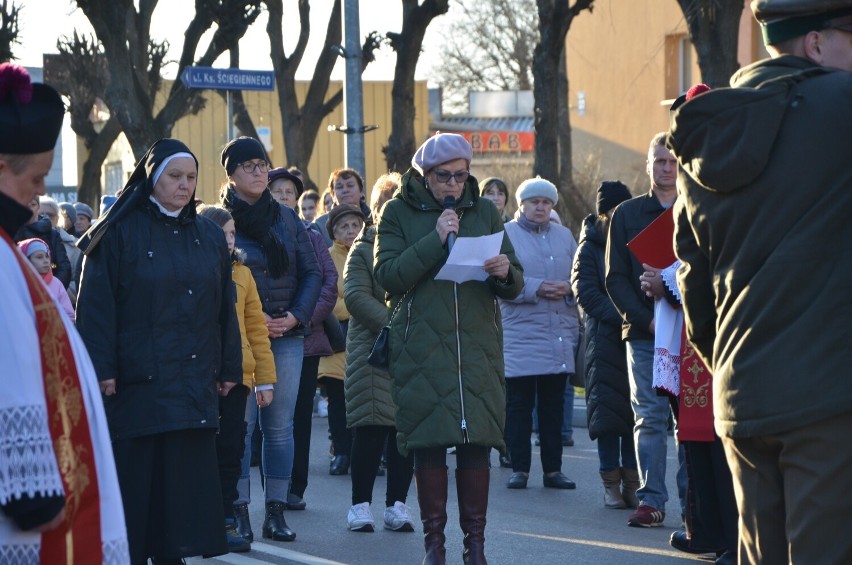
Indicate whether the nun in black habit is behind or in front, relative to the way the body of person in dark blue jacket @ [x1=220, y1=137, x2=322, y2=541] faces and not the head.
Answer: in front

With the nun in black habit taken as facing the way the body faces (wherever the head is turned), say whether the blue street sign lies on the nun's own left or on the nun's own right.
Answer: on the nun's own left

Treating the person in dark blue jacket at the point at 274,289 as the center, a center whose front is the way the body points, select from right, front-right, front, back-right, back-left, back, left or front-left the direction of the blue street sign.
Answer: back

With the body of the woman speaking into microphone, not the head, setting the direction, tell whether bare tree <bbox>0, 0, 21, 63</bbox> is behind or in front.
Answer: behind

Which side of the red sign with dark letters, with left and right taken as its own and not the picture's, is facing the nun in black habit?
front

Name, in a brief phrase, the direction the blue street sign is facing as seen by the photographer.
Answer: facing the viewer

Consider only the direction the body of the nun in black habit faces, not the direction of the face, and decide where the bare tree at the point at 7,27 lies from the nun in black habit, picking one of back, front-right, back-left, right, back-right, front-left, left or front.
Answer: back-left

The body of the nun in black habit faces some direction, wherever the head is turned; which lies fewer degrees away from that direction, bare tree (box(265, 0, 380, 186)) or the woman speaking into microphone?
the woman speaking into microphone

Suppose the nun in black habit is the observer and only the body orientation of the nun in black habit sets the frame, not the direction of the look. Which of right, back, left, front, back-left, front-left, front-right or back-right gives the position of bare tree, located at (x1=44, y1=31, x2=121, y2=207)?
back-left

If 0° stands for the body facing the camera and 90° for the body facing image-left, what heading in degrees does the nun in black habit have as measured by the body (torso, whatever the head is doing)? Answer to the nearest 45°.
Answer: approximately 315°

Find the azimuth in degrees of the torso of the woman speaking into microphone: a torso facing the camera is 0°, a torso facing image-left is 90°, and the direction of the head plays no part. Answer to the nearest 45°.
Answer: approximately 0°
